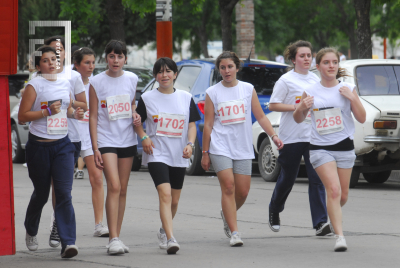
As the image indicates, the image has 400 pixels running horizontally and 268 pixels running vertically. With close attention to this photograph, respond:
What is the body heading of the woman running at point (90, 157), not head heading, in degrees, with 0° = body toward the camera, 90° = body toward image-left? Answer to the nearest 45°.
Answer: approximately 315°

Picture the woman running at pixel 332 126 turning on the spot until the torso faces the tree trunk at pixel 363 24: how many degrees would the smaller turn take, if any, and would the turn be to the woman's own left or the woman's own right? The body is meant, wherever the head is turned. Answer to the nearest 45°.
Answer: approximately 180°

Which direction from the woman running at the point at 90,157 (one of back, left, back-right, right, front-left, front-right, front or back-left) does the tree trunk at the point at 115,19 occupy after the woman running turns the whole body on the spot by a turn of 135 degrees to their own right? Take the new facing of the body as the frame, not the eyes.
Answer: right

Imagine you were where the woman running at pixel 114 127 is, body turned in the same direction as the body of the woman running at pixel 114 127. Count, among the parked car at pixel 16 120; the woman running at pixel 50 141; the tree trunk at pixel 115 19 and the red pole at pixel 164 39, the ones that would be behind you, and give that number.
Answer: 3

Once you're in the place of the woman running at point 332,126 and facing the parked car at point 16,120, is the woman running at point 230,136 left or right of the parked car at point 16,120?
left

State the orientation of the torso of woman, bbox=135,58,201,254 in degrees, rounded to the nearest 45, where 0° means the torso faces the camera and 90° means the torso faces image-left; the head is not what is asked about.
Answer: approximately 0°
